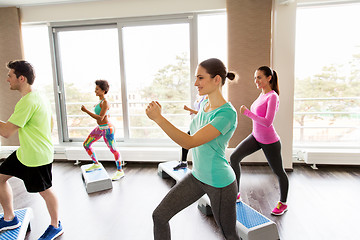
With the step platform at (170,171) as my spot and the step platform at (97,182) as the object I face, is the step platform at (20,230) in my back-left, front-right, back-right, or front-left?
front-left

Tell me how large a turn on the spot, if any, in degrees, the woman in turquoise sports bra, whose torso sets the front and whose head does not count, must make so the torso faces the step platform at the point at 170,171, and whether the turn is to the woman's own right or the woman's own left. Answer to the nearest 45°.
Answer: approximately 180°

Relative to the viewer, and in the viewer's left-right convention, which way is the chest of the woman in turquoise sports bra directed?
facing to the left of the viewer

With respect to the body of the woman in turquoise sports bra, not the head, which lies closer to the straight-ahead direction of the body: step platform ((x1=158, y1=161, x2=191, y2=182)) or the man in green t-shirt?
the man in green t-shirt

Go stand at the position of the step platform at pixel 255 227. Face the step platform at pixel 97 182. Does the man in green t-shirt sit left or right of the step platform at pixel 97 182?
left
